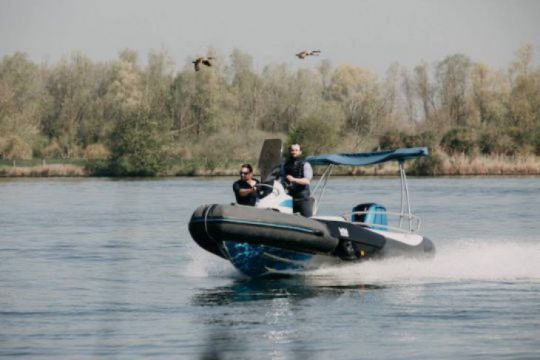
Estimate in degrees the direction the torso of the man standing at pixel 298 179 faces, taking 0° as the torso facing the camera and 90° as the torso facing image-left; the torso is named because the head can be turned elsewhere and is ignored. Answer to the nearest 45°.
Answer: approximately 45°
